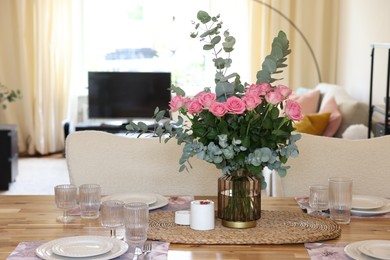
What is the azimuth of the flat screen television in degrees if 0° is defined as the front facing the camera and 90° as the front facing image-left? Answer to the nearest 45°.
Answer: approximately 0°

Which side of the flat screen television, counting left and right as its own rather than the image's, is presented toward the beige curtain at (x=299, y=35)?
left

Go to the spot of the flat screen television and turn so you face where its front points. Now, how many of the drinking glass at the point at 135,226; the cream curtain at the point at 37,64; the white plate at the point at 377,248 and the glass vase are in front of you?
3

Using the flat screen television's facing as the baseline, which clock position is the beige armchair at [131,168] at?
The beige armchair is roughly at 12 o'clock from the flat screen television.

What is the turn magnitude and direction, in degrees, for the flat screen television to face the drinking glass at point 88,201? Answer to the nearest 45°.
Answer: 0° — it already faces it

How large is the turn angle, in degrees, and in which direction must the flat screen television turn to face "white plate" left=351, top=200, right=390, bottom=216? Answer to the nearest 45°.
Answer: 0° — it already faces it

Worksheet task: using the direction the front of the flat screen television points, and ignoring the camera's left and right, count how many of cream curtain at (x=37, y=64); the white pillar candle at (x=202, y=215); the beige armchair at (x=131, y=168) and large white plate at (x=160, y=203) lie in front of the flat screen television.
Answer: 3

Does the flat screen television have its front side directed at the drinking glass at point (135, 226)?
yes

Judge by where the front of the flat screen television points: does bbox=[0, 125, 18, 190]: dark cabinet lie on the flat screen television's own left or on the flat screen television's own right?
on the flat screen television's own right

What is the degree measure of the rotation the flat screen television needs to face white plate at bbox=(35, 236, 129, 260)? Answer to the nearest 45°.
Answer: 0° — it already faces it

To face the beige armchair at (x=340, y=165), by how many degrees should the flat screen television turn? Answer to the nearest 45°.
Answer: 0° — it already faces it

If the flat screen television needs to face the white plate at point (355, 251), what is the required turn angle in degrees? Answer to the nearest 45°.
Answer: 0° — it already faces it
